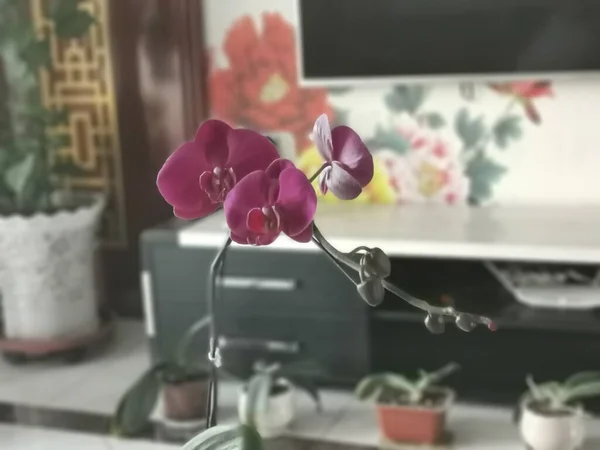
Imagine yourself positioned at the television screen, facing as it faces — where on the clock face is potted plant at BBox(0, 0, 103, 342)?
The potted plant is roughly at 3 o'clock from the television screen.

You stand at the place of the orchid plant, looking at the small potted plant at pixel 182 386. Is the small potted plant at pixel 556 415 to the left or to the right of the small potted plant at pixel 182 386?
right

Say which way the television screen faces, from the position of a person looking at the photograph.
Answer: facing the viewer

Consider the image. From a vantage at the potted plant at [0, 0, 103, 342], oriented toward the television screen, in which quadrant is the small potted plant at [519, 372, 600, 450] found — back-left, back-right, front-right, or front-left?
front-right

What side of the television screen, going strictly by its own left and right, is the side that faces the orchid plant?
front

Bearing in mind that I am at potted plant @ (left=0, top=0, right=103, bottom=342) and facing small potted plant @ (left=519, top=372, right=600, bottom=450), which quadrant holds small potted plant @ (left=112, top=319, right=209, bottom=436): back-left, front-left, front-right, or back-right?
front-right
